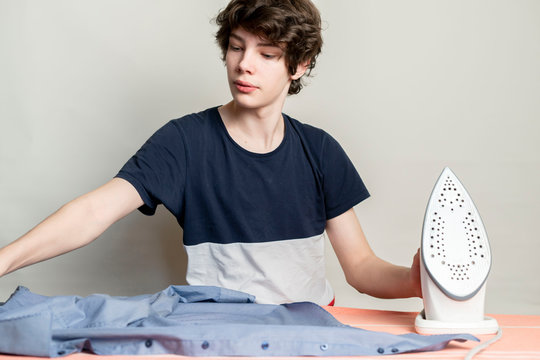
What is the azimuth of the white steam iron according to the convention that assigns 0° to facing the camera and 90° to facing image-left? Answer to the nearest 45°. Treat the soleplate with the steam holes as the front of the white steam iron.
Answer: approximately 0°
